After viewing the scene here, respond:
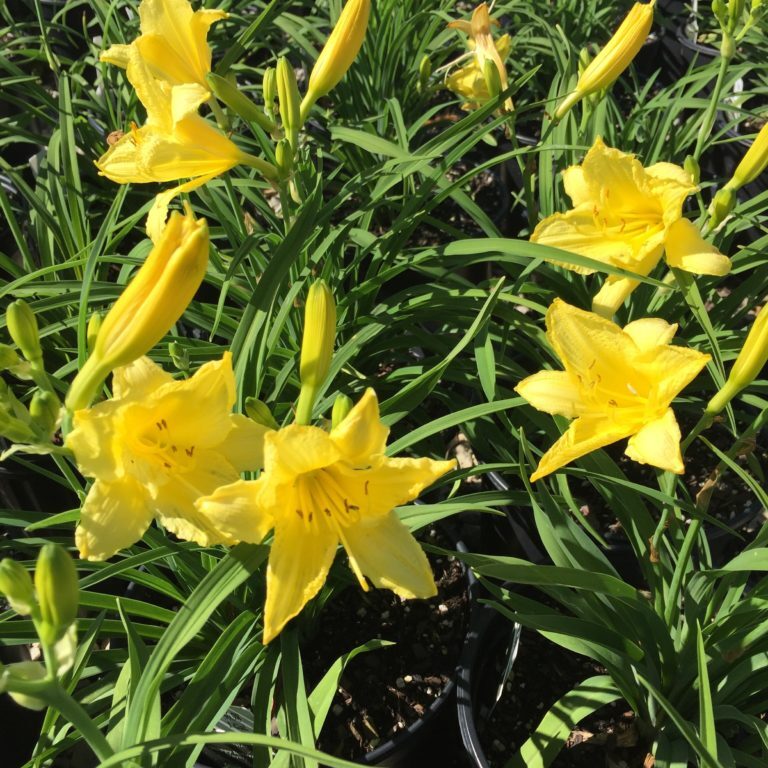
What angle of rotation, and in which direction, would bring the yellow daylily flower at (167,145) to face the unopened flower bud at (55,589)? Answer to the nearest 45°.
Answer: approximately 90° to its left

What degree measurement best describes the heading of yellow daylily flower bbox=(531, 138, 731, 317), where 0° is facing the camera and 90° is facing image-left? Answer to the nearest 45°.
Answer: approximately 45°

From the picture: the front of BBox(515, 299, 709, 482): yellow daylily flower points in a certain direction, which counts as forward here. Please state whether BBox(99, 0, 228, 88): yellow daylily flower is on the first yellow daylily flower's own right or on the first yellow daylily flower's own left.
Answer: on the first yellow daylily flower's own right

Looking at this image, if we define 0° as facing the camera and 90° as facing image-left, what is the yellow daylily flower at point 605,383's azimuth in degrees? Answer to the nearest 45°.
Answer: approximately 45°

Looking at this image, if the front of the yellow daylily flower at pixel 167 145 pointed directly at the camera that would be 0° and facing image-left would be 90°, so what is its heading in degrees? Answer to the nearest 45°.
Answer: approximately 90°

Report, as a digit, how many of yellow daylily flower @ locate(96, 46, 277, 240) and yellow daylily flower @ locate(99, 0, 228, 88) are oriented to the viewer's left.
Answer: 2

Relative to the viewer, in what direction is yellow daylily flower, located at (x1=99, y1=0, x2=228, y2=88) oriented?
to the viewer's left
